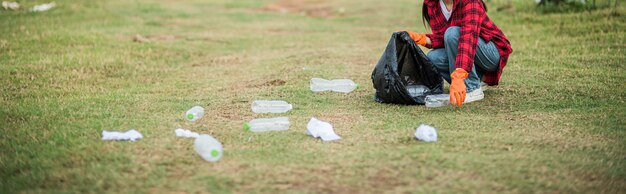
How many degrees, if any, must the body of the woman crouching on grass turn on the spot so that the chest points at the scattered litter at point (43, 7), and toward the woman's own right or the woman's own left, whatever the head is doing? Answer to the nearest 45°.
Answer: approximately 90° to the woman's own right

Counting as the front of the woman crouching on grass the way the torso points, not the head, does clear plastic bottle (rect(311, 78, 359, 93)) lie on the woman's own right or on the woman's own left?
on the woman's own right

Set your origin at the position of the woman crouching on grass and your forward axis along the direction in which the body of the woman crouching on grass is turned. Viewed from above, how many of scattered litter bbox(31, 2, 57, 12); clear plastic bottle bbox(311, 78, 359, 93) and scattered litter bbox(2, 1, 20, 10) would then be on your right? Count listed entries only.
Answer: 3

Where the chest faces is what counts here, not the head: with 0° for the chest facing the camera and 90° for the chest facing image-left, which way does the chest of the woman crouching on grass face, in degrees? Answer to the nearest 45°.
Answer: approximately 45°
